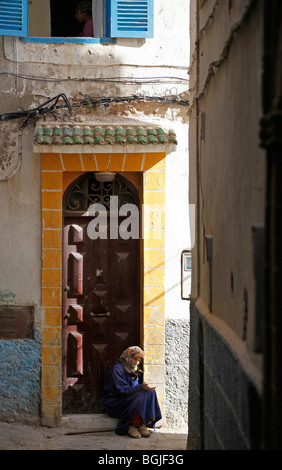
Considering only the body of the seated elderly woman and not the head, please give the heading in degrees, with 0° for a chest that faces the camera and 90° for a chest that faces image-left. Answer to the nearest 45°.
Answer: approximately 315°
